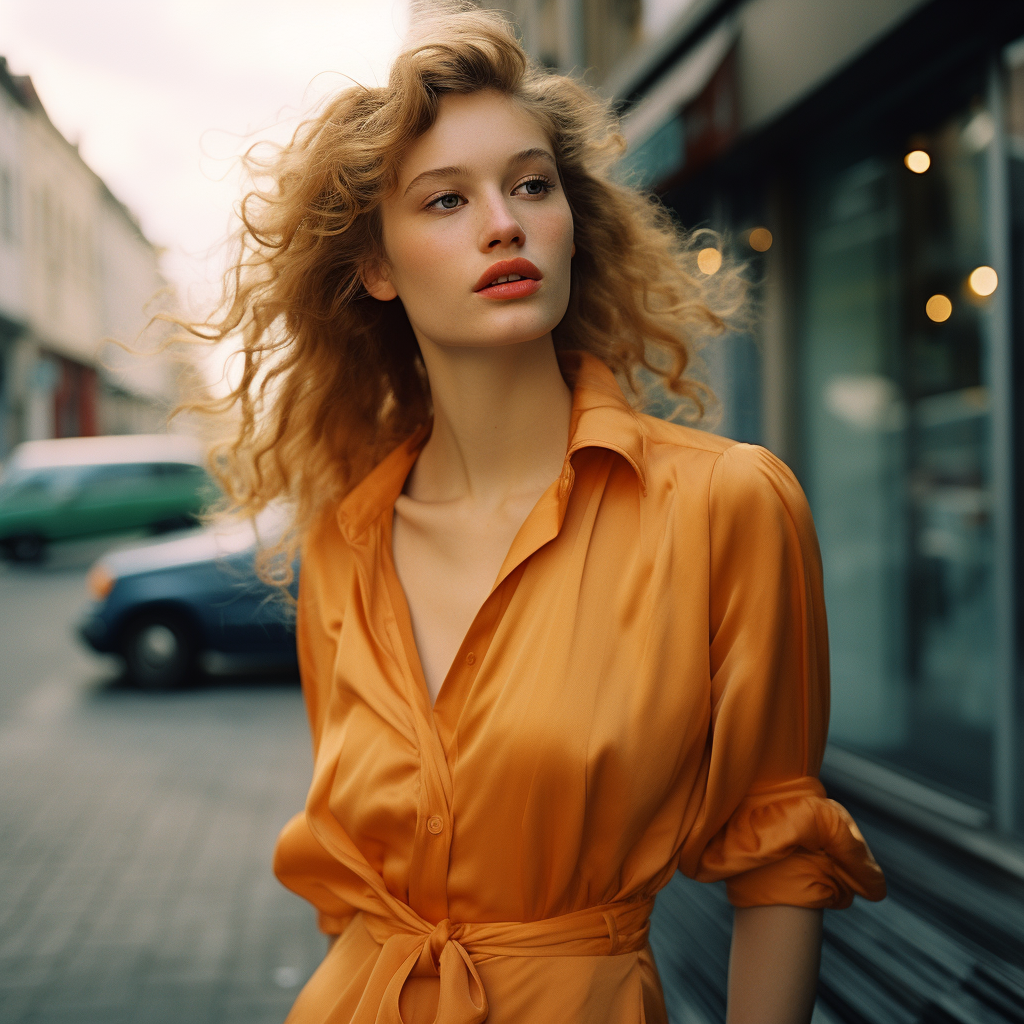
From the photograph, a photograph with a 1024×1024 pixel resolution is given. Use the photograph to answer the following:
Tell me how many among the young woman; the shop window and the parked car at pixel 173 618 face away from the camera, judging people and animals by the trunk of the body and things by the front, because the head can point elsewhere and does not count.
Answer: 0

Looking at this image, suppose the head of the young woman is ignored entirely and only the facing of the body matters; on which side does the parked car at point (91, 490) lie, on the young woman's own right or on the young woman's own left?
on the young woman's own right

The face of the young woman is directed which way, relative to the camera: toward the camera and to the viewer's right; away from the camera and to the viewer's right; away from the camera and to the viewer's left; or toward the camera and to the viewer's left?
toward the camera and to the viewer's right

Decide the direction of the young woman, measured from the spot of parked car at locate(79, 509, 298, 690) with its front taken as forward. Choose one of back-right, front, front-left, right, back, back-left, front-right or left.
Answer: left

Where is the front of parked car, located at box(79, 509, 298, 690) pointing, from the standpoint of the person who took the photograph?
facing to the left of the viewer

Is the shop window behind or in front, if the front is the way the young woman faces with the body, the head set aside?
behind

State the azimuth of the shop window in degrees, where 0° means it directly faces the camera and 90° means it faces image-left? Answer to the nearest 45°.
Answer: approximately 45°

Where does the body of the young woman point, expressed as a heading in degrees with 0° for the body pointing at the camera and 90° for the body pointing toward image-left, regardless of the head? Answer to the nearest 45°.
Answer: approximately 45°

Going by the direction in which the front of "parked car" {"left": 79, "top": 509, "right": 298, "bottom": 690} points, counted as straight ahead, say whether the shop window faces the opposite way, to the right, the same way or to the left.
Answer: the same way

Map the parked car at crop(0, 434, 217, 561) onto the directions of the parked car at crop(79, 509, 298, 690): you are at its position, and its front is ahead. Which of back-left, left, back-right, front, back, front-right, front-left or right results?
right

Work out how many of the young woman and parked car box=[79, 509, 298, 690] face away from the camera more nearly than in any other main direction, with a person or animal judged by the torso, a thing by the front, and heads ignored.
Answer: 0

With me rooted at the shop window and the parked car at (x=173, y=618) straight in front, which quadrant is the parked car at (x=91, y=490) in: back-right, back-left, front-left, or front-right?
front-right

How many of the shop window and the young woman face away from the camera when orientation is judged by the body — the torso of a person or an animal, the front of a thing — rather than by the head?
0

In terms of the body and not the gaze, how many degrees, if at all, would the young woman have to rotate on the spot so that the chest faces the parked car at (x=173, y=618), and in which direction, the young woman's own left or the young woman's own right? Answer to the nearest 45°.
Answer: approximately 90° to the young woman's own right
